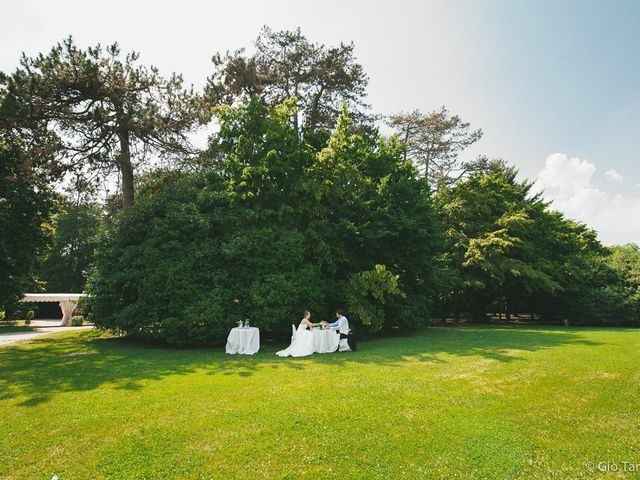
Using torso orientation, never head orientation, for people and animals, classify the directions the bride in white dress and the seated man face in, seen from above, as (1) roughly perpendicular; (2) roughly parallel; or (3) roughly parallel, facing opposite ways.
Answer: roughly parallel, facing opposite ways

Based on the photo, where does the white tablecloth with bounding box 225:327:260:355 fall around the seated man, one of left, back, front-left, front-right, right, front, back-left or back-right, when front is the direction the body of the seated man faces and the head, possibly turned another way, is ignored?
front

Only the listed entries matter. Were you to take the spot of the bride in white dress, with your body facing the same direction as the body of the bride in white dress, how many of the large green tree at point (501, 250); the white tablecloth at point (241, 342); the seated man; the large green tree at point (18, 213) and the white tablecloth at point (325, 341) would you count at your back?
2

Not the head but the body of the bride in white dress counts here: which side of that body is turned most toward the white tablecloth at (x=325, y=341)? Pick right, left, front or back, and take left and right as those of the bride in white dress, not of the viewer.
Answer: front

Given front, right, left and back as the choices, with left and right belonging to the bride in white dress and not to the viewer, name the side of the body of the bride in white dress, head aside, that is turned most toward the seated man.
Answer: front

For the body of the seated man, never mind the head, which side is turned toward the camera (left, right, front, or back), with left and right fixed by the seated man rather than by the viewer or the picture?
left

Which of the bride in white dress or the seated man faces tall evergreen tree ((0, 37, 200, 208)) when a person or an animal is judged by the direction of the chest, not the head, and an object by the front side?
the seated man

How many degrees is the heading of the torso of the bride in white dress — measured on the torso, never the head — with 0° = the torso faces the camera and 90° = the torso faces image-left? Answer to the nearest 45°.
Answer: approximately 270°

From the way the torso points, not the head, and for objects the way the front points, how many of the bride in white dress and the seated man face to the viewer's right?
1

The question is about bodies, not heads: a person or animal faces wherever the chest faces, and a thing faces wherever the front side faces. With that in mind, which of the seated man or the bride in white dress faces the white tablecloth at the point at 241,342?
the seated man

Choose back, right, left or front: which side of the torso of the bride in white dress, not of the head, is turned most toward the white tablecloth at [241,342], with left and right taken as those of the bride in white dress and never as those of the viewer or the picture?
back

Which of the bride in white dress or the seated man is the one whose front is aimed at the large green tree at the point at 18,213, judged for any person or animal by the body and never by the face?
the seated man

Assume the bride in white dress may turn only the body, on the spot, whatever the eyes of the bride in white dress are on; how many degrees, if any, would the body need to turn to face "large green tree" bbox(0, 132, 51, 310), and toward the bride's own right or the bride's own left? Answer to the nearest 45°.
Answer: approximately 180°

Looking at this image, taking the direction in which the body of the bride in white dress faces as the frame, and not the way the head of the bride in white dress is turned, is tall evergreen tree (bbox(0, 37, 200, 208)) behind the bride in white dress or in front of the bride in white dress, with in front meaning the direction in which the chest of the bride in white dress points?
behind

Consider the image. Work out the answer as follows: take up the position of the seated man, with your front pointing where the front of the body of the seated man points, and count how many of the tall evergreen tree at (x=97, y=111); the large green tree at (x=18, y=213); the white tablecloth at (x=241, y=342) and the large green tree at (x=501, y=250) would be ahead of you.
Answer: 3
